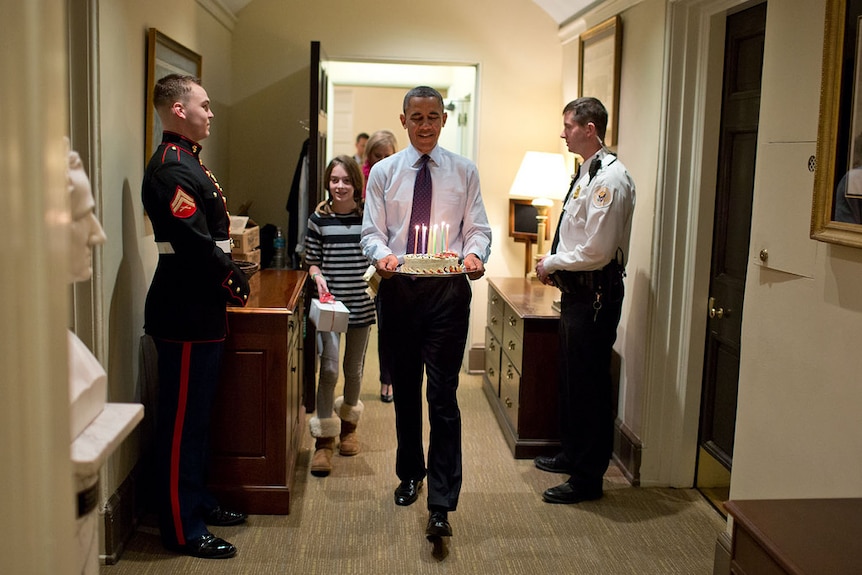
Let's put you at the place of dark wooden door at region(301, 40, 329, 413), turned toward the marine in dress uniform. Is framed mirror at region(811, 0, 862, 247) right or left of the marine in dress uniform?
left

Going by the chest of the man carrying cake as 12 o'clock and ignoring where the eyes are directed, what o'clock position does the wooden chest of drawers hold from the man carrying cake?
The wooden chest of drawers is roughly at 7 o'clock from the man carrying cake.

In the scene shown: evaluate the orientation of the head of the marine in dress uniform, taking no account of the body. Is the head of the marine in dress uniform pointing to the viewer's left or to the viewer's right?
to the viewer's right

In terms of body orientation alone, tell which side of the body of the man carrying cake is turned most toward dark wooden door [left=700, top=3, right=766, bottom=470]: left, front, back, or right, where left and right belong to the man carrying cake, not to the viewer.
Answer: left

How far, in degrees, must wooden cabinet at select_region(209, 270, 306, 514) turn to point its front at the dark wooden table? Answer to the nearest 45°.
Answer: approximately 45° to its right

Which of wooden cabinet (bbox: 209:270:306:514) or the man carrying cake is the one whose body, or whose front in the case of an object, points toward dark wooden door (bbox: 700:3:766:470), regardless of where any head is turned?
the wooden cabinet

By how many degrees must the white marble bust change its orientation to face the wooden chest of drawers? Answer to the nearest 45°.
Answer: approximately 45° to its left

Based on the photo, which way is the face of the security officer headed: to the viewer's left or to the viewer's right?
to the viewer's left

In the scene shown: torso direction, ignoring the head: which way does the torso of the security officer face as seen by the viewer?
to the viewer's left

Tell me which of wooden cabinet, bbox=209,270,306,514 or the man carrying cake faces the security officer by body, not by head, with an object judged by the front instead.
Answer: the wooden cabinet

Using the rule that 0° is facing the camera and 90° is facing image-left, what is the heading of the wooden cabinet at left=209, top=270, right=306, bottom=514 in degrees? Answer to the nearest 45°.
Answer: approximately 270°

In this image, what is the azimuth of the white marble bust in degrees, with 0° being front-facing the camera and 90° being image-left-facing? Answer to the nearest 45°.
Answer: approximately 270°
